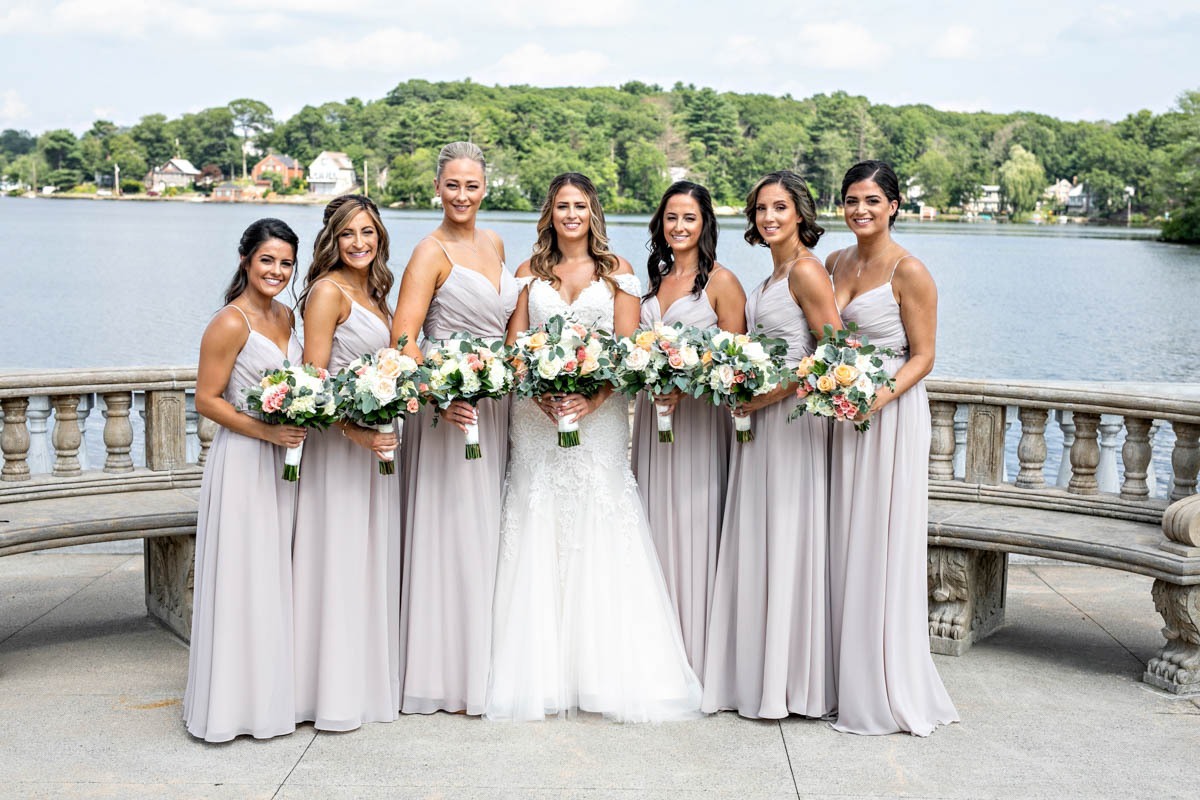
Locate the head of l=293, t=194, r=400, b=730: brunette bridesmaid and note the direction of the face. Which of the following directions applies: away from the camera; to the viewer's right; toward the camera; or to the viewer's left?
toward the camera

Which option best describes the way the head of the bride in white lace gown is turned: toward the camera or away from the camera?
toward the camera

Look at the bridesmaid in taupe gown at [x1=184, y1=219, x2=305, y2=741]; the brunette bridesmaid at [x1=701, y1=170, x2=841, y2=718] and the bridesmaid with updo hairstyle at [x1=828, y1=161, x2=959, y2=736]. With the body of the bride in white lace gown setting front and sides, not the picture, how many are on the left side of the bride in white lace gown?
2

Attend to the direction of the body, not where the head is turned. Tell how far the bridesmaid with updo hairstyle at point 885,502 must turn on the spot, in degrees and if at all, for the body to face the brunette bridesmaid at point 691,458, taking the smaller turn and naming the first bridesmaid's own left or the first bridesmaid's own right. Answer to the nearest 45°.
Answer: approximately 45° to the first bridesmaid's own right

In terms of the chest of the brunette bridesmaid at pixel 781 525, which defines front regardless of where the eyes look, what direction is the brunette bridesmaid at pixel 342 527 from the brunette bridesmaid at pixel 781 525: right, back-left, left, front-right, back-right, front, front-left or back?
front-right

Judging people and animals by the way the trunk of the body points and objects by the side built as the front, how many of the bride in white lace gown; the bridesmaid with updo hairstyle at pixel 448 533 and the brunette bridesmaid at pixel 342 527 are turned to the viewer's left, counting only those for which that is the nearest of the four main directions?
0

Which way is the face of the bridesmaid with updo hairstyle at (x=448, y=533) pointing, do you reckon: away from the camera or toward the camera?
toward the camera

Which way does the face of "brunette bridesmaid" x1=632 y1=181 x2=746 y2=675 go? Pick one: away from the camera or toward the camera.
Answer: toward the camera

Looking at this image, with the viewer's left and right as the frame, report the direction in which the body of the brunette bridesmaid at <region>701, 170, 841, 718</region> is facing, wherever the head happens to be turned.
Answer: facing the viewer and to the left of the viewer

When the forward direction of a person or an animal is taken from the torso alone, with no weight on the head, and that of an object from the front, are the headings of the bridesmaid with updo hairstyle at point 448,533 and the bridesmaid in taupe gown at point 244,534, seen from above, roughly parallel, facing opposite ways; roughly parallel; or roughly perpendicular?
roughly parallel

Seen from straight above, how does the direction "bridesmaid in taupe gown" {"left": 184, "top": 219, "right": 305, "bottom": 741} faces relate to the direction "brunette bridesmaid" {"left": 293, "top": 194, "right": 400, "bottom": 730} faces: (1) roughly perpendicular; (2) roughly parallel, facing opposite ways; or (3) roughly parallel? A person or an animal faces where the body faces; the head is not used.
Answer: roughly parallel

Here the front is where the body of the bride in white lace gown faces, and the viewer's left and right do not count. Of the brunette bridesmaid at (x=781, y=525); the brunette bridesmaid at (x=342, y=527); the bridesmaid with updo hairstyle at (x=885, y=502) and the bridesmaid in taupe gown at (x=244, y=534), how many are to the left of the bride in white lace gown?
2

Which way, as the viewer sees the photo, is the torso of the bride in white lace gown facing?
toward the camera

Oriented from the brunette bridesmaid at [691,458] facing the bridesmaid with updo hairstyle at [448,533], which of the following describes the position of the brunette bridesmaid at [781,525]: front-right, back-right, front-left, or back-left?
back-left

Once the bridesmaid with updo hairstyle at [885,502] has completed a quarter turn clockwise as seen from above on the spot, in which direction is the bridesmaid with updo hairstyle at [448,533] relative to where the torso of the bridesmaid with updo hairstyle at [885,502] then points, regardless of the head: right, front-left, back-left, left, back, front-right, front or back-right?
front-left

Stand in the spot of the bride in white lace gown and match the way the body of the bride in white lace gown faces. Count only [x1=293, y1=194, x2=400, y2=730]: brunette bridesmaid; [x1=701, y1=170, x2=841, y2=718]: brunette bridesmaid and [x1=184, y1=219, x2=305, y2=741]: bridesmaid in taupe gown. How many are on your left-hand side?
1
